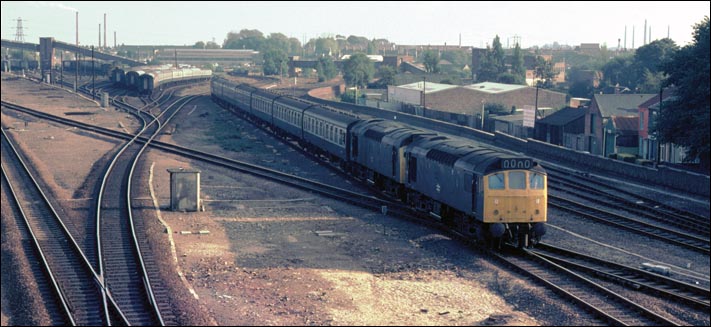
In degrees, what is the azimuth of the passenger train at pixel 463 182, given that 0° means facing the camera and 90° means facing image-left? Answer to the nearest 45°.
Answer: approximately 315°

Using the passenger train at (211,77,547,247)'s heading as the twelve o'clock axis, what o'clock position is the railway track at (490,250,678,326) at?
The railway track is roughly at 1 o'clock from the passenger train.

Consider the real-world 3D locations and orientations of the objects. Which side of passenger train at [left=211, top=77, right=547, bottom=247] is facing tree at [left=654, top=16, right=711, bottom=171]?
left
